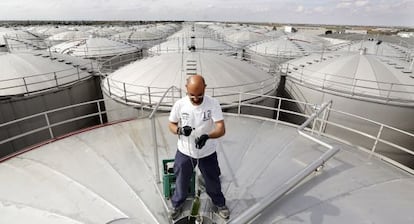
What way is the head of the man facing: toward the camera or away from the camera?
toward the camera

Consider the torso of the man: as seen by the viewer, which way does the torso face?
toward the camera

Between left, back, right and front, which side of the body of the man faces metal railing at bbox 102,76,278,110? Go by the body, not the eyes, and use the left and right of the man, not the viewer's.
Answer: back

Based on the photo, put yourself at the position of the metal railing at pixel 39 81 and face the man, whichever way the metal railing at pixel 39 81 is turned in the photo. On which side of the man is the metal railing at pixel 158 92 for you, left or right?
left

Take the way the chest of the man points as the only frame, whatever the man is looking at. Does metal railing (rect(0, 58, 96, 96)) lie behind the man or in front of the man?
behind
